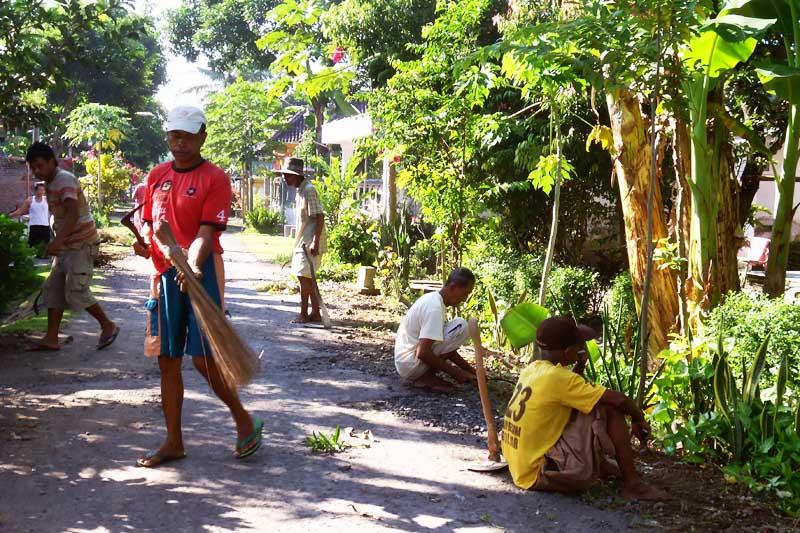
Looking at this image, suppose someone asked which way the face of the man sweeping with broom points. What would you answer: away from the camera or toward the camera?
toward the camera

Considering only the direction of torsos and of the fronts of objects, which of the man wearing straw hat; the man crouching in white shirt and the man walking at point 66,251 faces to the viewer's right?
the man crouching in white shirt

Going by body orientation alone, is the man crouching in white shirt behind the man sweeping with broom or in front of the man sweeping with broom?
behind

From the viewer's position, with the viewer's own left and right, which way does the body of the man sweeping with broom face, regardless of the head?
facing the viewer and to the left of the viewer

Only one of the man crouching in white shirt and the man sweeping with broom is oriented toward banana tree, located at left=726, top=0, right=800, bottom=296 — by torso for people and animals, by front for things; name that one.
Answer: the man crouching in white shirt

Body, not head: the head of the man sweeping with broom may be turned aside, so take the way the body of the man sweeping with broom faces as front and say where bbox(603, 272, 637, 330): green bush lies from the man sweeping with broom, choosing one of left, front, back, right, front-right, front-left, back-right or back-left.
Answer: back

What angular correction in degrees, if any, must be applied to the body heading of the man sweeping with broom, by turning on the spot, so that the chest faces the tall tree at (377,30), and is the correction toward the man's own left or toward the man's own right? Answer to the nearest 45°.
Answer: approximately 135° to the man's own right

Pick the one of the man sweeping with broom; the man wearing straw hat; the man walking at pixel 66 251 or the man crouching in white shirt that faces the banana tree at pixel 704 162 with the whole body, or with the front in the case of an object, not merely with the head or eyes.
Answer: the man crouching in white shirt

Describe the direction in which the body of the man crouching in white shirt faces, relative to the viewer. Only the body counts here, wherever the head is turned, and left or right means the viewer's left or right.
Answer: facing to the right of the viewer

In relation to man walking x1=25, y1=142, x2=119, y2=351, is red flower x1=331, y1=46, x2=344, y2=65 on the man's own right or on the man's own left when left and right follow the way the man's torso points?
on the man's own right

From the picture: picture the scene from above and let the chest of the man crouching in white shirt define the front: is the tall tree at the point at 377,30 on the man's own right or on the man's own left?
on the man's own left
